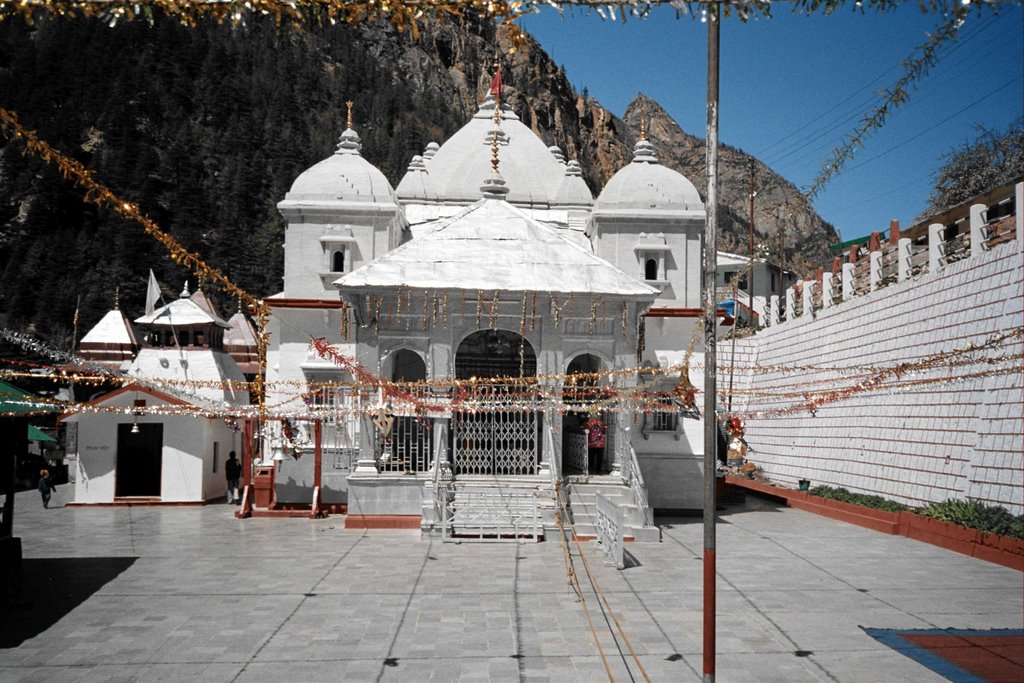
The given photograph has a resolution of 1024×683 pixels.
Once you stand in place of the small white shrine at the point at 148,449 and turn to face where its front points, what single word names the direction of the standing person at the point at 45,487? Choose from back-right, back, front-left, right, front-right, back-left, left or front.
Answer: right

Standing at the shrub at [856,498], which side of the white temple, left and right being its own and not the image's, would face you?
left

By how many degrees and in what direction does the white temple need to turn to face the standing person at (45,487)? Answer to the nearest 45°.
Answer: approximately 90° to its right

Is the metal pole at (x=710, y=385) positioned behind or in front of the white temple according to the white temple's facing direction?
in front

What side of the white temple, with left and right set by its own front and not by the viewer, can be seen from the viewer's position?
front

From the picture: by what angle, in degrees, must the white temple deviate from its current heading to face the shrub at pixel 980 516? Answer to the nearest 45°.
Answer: approximately 45° to its left

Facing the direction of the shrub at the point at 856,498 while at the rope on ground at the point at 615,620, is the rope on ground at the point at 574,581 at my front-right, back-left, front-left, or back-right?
front-left

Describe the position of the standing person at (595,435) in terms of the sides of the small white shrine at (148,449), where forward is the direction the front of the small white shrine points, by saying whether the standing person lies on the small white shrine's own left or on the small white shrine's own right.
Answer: on the small white shrine's own left

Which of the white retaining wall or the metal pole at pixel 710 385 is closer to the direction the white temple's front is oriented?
the metal pole

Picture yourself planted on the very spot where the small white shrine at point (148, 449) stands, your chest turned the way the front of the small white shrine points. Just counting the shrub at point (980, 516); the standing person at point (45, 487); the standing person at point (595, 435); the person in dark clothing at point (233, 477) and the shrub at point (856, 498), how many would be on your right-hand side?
1

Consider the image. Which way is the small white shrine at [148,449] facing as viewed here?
toward the camera

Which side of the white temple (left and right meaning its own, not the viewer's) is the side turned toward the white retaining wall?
left

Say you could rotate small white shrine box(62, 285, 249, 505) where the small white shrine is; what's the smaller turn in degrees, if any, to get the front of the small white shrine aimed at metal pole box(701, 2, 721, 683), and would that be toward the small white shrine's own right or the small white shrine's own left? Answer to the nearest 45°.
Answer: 0° — it already faces it

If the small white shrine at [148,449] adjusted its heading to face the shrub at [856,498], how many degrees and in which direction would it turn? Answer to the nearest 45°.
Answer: approximately 45° to its left

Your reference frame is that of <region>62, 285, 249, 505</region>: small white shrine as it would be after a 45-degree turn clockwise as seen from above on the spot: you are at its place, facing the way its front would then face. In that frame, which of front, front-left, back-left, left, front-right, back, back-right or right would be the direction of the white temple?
left

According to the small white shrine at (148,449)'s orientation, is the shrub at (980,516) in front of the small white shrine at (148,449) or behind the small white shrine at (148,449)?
in front
